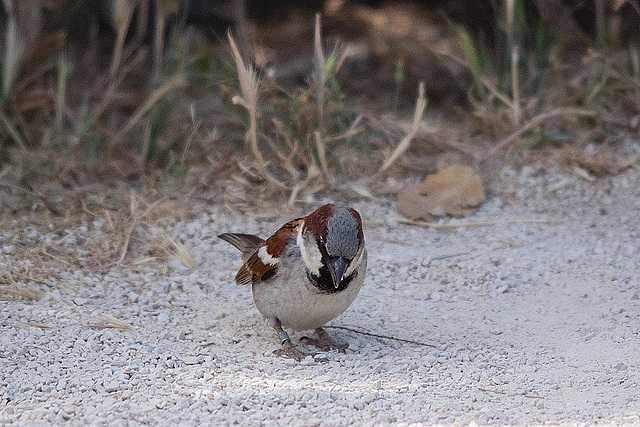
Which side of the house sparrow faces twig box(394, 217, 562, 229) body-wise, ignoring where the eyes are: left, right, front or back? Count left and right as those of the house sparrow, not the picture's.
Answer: left

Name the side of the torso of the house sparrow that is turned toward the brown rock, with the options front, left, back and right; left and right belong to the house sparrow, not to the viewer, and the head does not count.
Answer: left

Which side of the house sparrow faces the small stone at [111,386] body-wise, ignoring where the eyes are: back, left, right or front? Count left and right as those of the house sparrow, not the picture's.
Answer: right

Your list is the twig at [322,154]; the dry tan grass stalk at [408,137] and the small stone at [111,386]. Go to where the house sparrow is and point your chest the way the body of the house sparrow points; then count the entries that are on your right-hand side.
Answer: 1

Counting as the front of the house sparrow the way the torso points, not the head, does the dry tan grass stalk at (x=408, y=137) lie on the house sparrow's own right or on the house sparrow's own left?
on the house sparrow's own left

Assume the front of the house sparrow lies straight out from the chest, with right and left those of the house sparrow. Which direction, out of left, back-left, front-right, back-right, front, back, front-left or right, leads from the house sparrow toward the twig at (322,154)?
back-left

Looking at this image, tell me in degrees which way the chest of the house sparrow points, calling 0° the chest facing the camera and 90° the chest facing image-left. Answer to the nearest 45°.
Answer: approximately 315°

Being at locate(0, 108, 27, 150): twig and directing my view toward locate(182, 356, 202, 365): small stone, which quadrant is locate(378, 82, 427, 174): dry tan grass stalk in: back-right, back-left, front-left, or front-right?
front-left

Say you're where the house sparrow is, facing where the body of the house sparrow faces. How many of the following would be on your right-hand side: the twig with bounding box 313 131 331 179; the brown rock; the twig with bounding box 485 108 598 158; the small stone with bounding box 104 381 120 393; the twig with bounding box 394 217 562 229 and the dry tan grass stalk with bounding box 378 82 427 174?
1

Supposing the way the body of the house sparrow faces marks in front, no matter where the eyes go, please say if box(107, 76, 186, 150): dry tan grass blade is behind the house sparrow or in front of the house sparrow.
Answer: behind

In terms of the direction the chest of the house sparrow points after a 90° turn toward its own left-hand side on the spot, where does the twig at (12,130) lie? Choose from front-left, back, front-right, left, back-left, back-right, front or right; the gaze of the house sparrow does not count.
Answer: left
